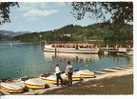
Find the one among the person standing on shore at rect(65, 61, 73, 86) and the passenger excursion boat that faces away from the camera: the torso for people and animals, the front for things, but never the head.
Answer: the person standing on shore

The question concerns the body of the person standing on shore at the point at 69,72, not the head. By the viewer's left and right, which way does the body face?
facing away from the viewer

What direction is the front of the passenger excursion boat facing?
to the viewer's left

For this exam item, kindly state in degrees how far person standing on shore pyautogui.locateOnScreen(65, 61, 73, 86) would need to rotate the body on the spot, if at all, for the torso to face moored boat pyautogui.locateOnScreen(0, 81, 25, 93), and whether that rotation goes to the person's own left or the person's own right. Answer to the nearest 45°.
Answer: approximately 90° to the person's own left

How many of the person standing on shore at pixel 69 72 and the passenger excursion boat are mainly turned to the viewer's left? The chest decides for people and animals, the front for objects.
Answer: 1

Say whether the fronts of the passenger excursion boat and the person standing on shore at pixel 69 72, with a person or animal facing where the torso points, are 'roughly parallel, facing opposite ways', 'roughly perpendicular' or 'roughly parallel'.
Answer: roughly perpendicular

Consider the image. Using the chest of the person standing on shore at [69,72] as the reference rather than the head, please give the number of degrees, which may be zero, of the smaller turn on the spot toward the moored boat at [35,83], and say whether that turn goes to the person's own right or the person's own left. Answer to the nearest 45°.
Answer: approximately 90° to the person's own left
